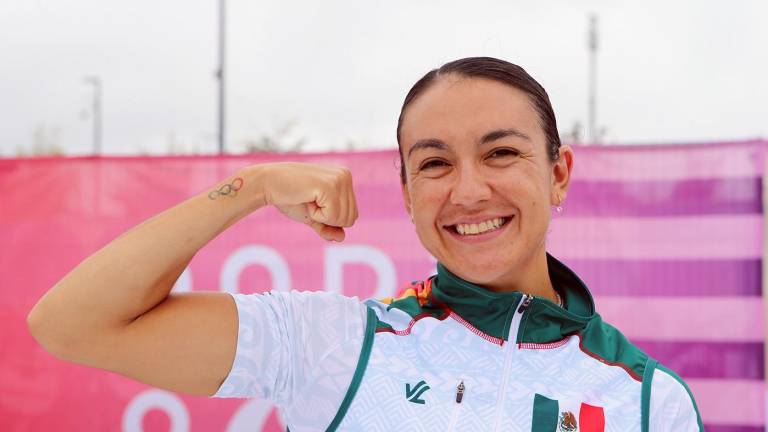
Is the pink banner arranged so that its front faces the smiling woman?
yes

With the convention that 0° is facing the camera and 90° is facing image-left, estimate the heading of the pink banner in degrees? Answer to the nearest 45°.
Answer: approximately 0°

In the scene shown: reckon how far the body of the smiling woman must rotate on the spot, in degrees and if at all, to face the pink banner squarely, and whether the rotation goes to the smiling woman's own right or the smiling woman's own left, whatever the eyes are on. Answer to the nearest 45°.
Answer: approximately 180°

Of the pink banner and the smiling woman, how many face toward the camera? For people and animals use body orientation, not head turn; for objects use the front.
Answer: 2
